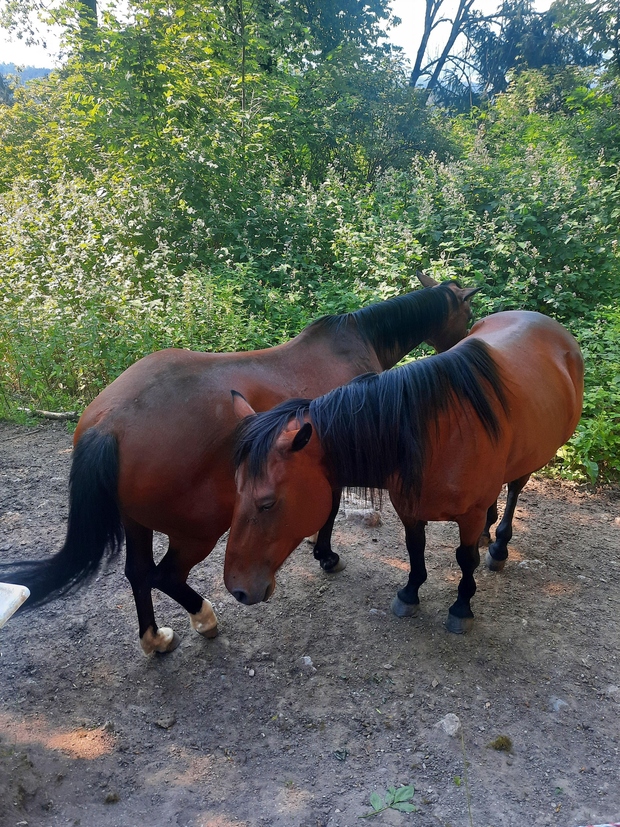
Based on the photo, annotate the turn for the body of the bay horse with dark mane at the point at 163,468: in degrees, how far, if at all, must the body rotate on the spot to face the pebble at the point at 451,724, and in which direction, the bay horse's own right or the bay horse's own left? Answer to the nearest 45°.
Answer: approximately 90° to the bay horse's own right

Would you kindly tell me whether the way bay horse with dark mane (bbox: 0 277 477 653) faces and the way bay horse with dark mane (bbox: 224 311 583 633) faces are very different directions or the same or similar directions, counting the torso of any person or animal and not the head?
very different directions

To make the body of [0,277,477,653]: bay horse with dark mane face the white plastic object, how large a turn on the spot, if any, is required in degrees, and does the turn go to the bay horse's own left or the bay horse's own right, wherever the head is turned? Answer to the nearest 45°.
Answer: approximately 180°

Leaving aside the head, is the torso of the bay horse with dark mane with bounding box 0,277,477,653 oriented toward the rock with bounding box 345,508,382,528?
yes

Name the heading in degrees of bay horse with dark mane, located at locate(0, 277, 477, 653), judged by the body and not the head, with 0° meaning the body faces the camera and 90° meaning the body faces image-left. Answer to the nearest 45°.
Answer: approximately 225°

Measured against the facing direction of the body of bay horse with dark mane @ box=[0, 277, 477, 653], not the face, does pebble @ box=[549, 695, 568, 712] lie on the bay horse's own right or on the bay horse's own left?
on the bay horse's own right

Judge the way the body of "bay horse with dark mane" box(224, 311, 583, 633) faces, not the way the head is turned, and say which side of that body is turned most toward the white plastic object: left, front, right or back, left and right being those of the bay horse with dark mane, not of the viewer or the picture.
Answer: front

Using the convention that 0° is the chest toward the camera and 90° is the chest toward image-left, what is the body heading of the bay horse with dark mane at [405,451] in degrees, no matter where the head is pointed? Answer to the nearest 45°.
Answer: approximately 45°

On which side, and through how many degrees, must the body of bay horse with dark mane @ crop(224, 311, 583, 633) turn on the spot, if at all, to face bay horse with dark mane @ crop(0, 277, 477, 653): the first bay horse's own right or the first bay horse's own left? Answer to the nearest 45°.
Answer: approximately 45° to the first bay horse's own right
